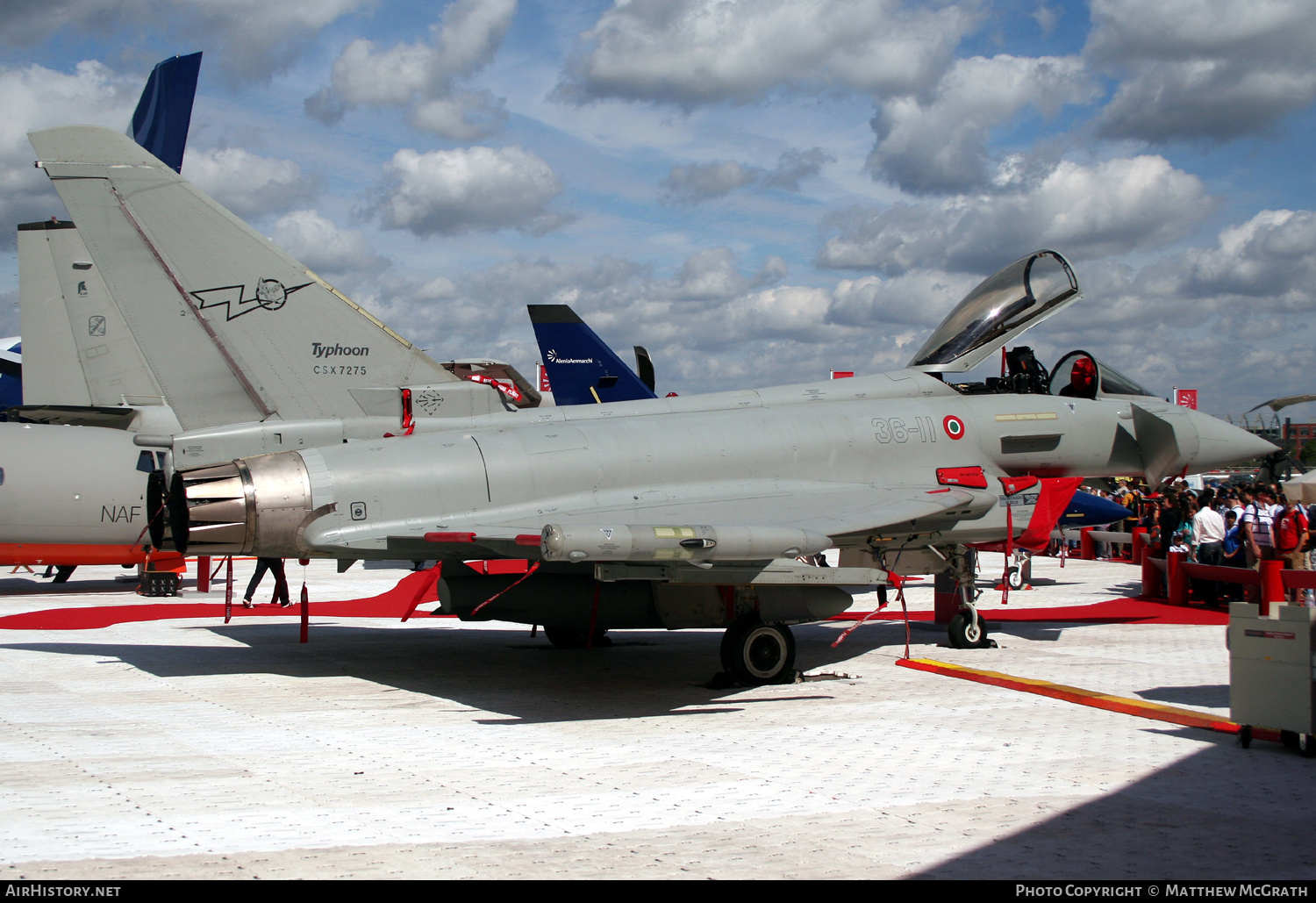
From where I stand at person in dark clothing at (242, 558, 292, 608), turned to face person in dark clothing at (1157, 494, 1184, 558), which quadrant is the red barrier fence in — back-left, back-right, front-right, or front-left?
front-right

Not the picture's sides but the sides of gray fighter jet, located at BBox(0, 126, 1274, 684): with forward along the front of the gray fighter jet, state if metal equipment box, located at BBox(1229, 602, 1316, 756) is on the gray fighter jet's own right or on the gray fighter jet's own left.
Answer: on the gray fighter jet's own right

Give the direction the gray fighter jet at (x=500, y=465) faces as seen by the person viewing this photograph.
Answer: facing away from the viewer and to the right of the viewer

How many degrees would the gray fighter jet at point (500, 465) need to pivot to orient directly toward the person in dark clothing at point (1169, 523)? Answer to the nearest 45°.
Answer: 0° — it already faces them

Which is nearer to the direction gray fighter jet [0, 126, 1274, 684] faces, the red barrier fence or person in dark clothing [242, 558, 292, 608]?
the red barrier fence

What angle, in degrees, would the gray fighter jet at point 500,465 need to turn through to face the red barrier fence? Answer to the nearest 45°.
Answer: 0° — it already faces it

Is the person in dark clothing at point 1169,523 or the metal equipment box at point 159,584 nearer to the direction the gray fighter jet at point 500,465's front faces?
the person in dark clothing

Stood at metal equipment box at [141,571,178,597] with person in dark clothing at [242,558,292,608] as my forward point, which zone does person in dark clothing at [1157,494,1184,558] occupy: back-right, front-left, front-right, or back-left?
front-left

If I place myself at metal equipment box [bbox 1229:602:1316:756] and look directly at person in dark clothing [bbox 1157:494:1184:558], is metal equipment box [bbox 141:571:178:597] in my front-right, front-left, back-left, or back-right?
front-left

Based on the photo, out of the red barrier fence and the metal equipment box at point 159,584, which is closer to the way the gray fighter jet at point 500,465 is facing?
the red barrier fence
